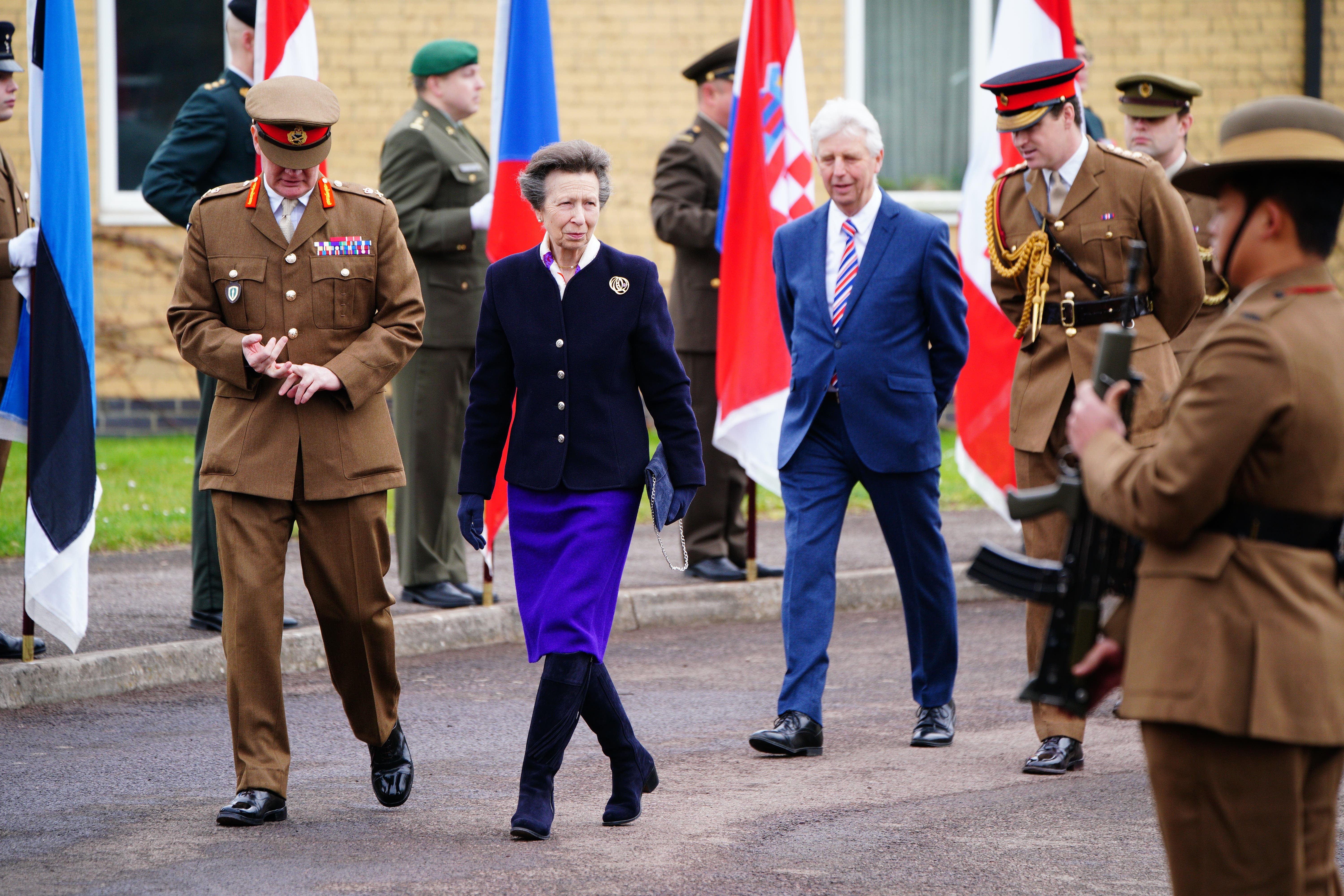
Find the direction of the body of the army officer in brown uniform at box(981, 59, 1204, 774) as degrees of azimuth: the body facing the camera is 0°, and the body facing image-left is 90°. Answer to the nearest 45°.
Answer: approximately 45°

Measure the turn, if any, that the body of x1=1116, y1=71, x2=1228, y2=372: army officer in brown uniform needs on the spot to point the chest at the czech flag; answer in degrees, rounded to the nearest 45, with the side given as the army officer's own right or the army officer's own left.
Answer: approximately 45° to the army officer's own right

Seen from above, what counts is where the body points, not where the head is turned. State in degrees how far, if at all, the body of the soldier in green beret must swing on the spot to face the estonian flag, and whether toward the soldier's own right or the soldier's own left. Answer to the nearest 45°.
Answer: approximately 135° to the soldier's own right

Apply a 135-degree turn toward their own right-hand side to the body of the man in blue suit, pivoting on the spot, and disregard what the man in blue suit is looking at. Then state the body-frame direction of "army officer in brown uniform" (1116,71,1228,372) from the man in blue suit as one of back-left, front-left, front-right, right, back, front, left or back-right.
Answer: front-right

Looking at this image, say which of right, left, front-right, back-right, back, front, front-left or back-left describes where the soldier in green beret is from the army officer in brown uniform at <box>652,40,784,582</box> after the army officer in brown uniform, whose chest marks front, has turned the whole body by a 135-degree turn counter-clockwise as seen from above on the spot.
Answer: left

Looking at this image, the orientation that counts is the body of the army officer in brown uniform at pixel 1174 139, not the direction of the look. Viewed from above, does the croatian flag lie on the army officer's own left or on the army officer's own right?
on the army officer's own right

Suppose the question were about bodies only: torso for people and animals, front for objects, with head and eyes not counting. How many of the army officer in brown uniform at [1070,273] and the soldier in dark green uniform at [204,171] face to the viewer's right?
1

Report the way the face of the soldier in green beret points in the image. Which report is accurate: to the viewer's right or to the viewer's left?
to the viewer's right

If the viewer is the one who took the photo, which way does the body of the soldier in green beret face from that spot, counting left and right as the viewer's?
facing to the right of the viewer
